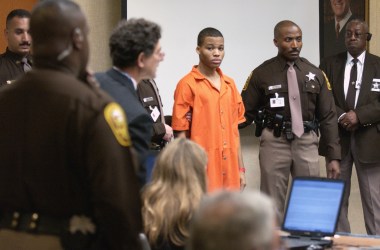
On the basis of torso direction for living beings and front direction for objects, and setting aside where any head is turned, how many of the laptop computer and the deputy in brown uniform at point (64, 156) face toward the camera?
1

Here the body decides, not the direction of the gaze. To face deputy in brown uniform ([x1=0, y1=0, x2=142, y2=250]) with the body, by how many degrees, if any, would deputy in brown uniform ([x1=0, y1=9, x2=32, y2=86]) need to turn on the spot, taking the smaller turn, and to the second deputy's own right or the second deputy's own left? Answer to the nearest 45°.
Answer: approximately 45° to the second deputy's own right

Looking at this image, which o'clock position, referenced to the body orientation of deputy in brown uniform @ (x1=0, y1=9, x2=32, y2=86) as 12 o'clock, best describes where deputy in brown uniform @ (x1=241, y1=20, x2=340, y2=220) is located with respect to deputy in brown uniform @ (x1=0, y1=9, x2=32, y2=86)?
deputy in brown uniform @ (x1=241, y1=20, x2=340, y2=220) is roughly at 10 o'clock from deputy in brown uniform @ (x1=0, y1=9, x2=32, y2=86).

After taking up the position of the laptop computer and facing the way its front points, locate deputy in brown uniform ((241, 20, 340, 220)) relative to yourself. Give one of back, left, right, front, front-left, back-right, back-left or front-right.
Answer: back

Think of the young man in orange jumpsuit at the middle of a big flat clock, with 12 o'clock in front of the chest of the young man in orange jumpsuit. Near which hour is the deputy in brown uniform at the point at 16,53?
The deputy in brown uniform is roughly at 4 o'clock from the young man in orange jumpsuit.

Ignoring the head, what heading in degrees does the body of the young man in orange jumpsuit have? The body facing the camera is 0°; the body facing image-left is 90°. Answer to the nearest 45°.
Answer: approximately 315°

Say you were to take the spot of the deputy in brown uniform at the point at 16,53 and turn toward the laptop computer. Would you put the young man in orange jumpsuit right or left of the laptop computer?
left

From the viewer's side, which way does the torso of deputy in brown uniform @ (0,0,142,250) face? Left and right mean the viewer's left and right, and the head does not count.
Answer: facing away from the viewer and to the right of the viewer

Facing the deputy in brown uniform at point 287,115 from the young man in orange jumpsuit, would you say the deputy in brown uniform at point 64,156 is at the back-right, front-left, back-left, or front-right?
back-right
